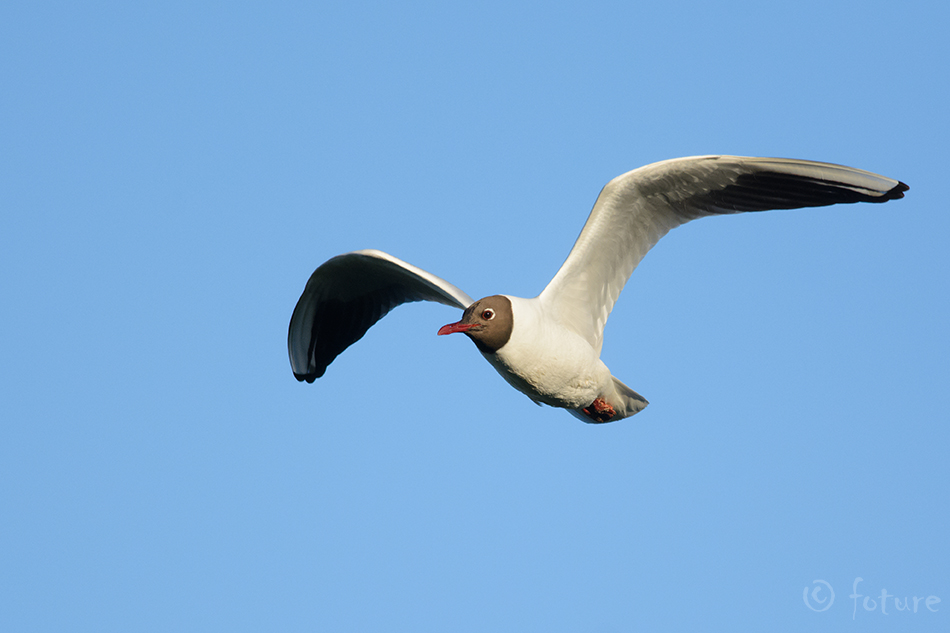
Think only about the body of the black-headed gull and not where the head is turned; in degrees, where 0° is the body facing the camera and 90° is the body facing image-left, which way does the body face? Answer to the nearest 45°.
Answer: approximately 45°
